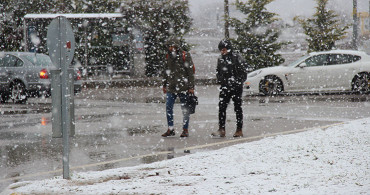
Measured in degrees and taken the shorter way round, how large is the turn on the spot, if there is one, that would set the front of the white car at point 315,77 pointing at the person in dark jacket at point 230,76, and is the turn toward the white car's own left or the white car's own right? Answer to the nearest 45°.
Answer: approximately 90° to the white car's own left

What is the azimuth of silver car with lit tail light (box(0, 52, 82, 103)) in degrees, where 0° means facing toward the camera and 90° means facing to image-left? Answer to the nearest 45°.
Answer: approximately 135°

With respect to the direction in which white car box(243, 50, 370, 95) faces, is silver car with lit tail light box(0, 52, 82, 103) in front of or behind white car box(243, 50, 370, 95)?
in front

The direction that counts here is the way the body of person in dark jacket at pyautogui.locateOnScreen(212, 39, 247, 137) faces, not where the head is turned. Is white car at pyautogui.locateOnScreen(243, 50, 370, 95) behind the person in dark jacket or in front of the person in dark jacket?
behind

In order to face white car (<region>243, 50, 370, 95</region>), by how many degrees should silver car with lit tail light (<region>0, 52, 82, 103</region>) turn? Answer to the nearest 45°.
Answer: approximately 135° to its right

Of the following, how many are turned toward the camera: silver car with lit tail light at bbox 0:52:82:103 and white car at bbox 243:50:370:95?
0

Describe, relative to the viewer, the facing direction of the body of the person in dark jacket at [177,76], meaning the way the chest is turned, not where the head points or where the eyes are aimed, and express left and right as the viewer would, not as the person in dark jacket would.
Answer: facing the viewer and to the left of the viewer

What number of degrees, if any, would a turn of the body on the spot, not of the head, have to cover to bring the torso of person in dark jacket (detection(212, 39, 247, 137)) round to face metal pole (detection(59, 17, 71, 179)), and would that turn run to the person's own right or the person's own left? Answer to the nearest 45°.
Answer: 0° — they already face it

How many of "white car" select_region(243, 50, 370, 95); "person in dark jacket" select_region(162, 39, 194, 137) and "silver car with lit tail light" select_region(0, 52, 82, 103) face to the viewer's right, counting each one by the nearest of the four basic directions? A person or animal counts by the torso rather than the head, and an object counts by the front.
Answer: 0

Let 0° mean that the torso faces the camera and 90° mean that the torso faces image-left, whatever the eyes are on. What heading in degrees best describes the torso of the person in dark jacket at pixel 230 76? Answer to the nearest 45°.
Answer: approximately 45°

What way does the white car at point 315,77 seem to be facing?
to the viewer's left

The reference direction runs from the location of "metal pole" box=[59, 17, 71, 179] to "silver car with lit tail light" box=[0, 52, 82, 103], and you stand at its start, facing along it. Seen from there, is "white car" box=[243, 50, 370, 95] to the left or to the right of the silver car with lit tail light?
right

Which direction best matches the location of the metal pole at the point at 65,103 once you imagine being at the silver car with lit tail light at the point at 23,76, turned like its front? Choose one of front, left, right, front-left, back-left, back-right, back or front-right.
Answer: back-left
